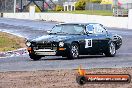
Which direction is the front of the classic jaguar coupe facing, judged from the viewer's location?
facing the viewer and to the left of the viewer
